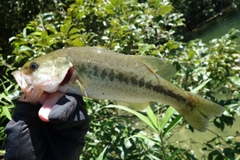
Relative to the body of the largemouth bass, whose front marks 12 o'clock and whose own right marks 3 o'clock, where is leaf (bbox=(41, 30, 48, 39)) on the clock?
The leaf is roughly at 2 o'clock from the largemouth bass.

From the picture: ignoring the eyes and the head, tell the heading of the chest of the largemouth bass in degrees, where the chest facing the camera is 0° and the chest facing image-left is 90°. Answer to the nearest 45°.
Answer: approximately 90°
